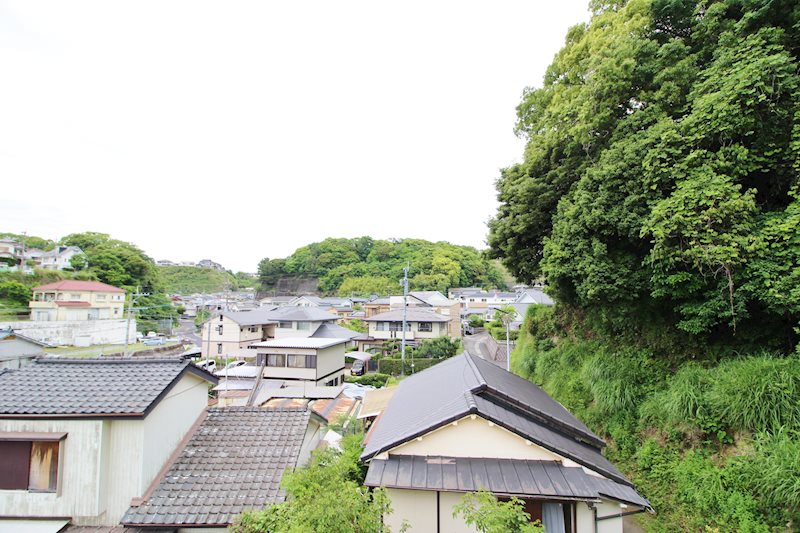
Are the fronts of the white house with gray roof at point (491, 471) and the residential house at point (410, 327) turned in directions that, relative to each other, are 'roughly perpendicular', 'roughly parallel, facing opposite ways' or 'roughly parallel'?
roughly parallel

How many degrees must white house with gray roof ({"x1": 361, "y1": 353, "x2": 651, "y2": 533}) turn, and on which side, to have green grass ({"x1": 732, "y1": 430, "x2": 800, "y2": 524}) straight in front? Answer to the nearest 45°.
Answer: approximately 90° to its left

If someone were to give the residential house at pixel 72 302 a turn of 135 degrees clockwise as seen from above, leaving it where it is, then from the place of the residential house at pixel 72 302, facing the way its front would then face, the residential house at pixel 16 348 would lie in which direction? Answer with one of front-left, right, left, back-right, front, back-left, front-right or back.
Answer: back-left

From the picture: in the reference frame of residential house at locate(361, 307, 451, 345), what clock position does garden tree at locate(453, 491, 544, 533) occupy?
The garden tree is roughly at 12 o'clock from the residential house.

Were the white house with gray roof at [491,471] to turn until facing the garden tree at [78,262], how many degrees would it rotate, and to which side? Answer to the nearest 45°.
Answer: approximately 135° to its right

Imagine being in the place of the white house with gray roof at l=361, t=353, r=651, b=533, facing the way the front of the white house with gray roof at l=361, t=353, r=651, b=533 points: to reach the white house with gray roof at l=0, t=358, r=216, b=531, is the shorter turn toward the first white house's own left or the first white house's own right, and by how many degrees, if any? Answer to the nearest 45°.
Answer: approximately 90° to the first white house's own right

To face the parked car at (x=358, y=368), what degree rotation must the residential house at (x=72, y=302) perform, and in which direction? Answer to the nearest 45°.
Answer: approximately 45° to its left

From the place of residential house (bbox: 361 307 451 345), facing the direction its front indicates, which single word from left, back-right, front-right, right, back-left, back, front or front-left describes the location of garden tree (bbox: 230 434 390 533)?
front

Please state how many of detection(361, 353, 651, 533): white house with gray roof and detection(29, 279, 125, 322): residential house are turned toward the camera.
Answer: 2

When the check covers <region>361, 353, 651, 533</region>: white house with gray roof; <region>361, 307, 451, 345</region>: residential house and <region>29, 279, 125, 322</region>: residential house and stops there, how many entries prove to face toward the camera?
3

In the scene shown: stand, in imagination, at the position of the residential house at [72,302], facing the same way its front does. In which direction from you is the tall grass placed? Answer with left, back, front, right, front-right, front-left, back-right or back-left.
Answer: front

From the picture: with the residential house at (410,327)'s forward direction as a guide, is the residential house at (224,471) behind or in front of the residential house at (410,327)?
in front

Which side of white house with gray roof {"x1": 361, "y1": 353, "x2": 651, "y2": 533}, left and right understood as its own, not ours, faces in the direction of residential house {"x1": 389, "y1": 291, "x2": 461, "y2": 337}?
back

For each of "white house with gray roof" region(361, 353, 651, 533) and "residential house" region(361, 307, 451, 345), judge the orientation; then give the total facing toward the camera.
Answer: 2

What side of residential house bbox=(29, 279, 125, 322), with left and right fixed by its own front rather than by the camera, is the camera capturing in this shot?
front

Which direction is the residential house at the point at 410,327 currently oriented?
toward the camera

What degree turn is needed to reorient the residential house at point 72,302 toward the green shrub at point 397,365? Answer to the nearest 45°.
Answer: approximately 45° to its left
